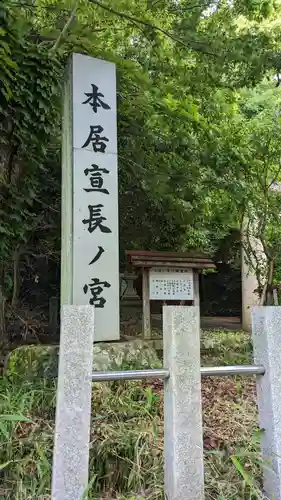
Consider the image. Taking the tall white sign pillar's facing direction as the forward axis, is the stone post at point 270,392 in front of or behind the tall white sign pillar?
in front

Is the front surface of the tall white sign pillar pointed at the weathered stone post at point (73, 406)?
yes

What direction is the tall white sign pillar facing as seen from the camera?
toward the camera

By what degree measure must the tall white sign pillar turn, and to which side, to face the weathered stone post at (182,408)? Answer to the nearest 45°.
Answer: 0° — it already faces it
